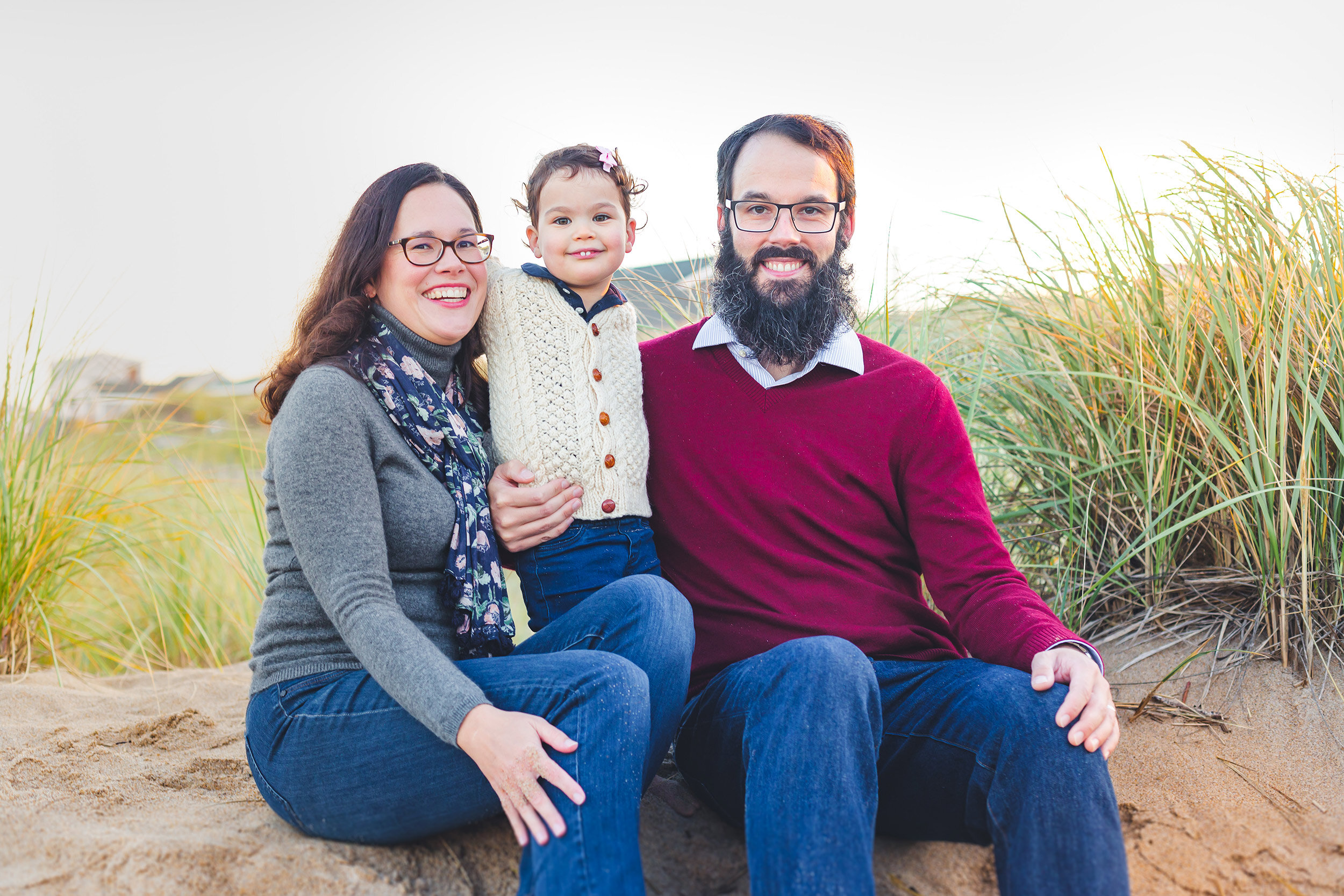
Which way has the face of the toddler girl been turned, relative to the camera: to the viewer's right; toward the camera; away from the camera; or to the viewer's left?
toward the camera

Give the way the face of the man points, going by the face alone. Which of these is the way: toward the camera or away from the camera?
toward the camera

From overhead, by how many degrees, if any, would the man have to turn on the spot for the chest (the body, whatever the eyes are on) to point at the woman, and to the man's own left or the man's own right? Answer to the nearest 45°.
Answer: approximately 45° to the man's own right

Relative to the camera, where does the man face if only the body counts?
toward the camera
